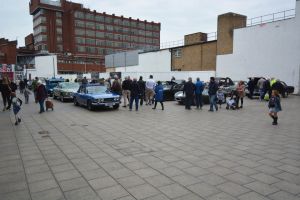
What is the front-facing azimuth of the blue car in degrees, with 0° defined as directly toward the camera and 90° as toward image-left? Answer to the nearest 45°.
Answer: approximately 315°

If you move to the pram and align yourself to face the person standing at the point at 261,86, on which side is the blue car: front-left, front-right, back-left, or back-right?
back-left

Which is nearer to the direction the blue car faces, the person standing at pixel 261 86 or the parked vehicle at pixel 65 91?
the person standing

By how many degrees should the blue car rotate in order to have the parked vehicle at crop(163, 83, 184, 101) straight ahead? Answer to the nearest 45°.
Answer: approximately 90° to its left

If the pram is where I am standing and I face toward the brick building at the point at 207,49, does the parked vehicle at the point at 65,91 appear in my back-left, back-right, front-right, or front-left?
front-left

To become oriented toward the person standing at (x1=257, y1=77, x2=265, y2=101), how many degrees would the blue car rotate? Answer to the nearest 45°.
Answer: approximately 45° to its left

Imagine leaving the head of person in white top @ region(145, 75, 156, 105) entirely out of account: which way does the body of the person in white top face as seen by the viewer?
away from the camera

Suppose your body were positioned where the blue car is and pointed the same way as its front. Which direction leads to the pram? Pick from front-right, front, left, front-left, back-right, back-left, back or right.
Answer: front-left

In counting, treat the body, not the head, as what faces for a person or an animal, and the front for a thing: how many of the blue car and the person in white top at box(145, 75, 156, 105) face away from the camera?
1

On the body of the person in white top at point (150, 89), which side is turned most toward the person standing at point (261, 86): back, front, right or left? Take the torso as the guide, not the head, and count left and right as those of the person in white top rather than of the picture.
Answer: right

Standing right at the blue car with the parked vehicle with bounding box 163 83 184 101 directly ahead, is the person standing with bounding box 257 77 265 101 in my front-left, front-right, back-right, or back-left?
front-right

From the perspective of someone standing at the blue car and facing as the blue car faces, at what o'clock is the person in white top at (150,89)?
The person in white top is roughly at 10 o'clock from the blue car.

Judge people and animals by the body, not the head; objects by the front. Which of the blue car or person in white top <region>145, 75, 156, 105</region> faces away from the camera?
the person in white top
